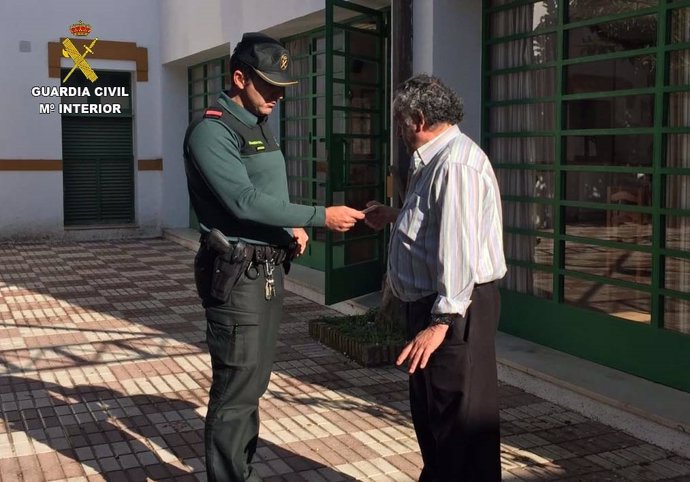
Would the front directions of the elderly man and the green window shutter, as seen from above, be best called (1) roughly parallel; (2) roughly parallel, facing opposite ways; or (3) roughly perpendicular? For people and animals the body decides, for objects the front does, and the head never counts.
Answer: roughly perpendicular

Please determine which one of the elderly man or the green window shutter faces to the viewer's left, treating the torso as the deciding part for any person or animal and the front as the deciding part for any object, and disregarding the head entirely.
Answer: the elderly man

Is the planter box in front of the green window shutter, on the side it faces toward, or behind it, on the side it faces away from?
in front

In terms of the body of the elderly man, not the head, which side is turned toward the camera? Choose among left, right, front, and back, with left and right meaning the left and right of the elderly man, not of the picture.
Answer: left

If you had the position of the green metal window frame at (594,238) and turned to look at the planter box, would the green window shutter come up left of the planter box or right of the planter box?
right

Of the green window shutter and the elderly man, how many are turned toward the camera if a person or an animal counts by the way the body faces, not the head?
1

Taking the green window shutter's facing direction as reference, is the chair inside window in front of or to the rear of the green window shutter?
in front

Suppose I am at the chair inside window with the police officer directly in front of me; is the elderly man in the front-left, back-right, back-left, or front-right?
front-left

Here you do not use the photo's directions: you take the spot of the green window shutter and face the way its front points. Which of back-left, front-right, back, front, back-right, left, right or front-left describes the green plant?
front

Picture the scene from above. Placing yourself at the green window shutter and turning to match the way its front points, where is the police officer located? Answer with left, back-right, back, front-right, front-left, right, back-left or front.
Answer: front

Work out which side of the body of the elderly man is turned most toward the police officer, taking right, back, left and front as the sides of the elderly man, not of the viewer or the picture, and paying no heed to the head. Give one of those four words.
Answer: front

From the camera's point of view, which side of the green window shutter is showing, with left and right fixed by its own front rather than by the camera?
front

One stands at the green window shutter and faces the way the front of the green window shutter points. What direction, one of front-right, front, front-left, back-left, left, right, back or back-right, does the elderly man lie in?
front

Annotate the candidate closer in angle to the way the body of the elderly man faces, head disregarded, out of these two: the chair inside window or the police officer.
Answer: the police officer

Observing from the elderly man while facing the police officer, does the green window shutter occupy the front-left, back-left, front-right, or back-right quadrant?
front-right
